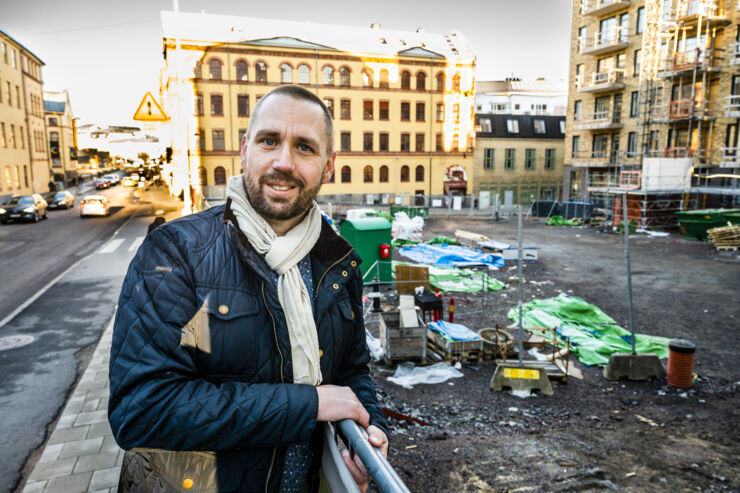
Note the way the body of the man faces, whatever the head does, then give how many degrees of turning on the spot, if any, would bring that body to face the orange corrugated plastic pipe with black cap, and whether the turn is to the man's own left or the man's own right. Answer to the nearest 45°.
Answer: approximately 90° to the man's own left

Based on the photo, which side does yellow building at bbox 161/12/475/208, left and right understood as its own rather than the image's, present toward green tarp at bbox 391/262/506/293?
front

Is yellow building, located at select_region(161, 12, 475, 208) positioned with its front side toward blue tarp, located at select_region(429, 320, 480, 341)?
yes

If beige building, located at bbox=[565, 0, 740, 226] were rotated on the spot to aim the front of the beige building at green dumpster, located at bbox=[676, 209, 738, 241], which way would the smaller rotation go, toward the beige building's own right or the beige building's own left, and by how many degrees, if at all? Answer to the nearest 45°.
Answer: approximately 45° to the beige building's own left

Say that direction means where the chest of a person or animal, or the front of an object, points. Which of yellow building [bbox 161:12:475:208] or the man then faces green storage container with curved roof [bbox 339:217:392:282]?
the yellow building

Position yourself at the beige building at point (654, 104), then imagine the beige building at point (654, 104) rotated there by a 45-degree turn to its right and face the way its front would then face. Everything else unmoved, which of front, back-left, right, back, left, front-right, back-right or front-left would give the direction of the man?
left

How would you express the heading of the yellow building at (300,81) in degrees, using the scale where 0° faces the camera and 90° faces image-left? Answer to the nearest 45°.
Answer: approximately 0°

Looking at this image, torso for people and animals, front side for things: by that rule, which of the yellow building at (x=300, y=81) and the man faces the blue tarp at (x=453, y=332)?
the yellow building

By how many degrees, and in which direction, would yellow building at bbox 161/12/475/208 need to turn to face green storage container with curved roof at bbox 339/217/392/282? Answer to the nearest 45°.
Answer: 0° — it already faces it

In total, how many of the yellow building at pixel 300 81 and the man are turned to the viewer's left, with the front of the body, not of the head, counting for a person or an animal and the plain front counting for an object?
0

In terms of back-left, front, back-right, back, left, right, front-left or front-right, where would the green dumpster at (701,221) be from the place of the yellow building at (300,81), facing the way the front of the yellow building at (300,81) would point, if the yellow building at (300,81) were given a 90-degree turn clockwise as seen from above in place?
back-left

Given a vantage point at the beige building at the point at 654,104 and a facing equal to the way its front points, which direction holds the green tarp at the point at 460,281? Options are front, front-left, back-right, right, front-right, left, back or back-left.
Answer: front-left

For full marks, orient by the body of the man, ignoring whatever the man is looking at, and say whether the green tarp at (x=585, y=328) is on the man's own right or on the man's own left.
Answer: on the man's own left
